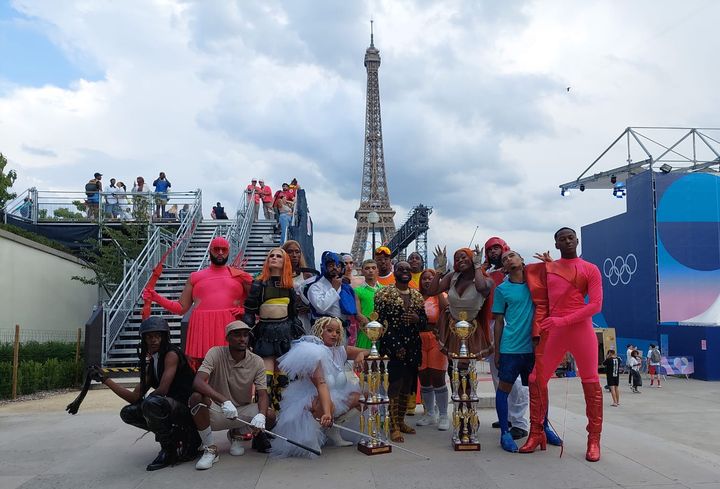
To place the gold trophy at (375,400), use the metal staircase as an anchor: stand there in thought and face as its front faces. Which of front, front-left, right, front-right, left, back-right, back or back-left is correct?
front

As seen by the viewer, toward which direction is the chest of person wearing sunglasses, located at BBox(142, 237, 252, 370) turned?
toward the camera

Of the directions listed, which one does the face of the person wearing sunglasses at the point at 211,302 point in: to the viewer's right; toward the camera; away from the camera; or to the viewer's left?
toward the camera

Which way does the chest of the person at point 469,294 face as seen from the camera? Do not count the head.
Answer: toward the camera

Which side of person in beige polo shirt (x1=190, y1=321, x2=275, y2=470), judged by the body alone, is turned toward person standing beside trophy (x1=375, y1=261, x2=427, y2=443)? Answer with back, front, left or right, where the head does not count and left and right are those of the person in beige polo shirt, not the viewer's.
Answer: left

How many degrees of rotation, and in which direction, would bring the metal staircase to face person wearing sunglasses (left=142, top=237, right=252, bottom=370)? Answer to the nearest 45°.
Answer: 0° — it already faces them

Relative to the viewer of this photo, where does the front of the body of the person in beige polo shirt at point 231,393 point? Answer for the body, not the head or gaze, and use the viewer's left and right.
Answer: facing the viewer

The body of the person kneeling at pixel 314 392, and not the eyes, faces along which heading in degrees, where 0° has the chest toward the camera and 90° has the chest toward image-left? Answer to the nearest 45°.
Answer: approximately 315°

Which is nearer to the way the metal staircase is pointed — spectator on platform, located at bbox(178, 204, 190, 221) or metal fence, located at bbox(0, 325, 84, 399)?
the metal fence

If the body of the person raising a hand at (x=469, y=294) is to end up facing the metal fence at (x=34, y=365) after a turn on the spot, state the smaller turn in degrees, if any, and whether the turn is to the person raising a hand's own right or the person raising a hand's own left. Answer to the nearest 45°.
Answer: approximately 135° to the person raising a hand's own right

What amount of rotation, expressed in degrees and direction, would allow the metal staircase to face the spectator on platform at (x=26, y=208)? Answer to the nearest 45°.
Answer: approximately 135° to its right

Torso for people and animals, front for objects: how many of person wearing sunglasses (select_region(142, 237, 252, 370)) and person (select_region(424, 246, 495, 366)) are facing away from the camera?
0

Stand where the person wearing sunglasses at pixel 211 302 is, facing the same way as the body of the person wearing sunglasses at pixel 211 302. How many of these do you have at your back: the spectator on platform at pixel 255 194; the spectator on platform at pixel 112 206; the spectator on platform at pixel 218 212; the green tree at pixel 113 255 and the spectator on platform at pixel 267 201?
5

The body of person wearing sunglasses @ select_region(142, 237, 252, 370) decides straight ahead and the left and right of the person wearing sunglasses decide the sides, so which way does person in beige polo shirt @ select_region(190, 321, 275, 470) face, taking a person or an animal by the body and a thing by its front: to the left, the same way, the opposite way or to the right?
the same way
